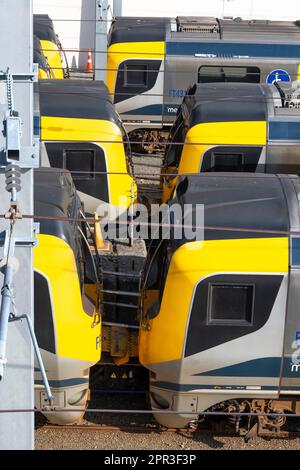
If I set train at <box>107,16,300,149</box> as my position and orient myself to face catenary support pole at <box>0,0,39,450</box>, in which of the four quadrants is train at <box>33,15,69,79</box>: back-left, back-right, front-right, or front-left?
front-right

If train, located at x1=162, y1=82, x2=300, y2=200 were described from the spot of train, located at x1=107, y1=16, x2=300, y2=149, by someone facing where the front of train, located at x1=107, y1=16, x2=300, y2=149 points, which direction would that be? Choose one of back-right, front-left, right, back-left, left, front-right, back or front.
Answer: left
